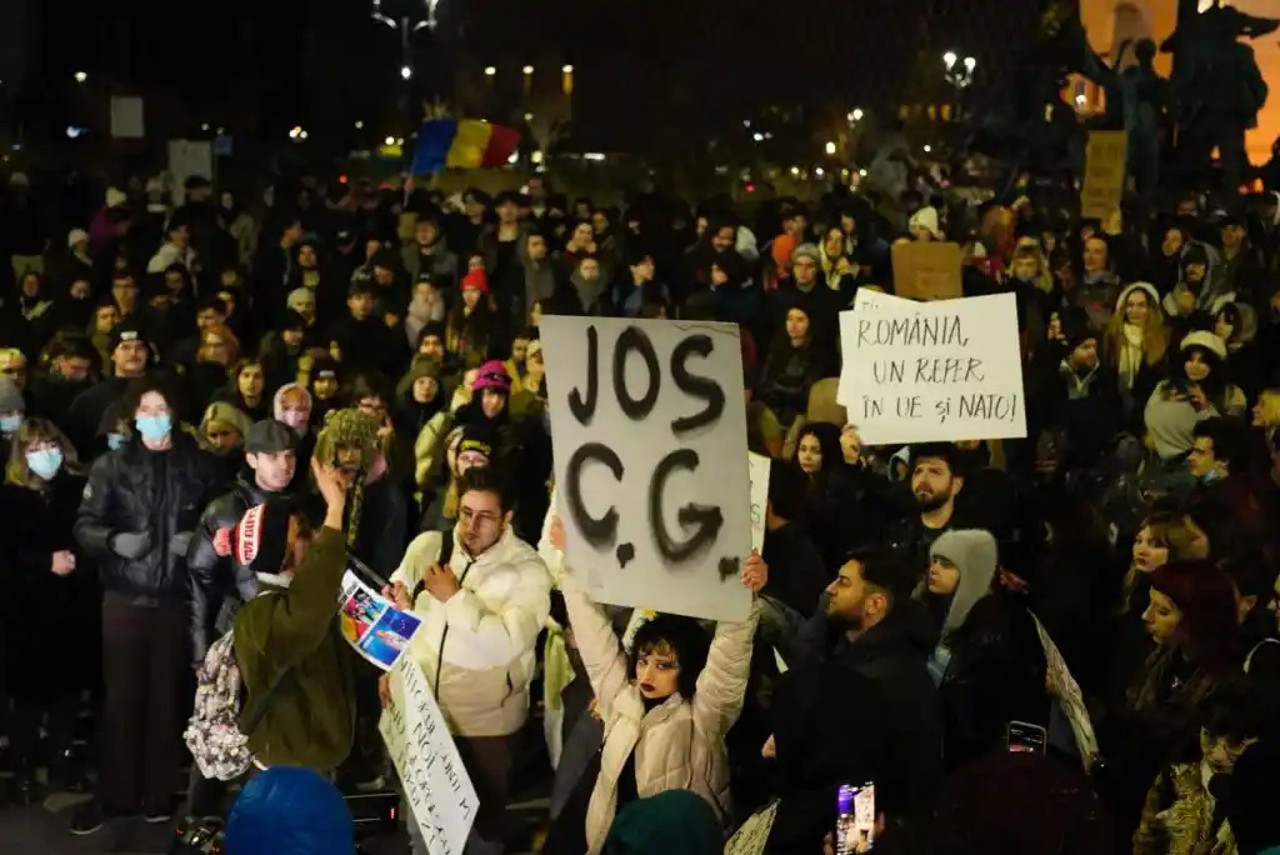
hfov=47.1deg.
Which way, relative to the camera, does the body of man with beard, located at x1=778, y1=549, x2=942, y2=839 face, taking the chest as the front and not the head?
to the viewer's left

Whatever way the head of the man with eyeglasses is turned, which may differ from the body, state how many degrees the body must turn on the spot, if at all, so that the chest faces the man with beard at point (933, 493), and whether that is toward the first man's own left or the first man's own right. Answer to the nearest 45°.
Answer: approximately 135° to the first man's own left

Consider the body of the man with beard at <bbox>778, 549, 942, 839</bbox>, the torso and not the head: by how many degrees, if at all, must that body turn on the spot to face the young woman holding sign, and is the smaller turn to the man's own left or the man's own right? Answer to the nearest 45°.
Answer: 0° — they already face them

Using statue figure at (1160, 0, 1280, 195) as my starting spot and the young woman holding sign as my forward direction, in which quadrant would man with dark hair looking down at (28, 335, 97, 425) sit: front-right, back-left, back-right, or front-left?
front-right

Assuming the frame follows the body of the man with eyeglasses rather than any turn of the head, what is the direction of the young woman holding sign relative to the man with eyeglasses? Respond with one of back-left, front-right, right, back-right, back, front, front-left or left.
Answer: left

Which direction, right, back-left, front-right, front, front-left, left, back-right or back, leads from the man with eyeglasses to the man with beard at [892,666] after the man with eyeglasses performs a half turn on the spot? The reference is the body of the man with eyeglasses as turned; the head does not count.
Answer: right

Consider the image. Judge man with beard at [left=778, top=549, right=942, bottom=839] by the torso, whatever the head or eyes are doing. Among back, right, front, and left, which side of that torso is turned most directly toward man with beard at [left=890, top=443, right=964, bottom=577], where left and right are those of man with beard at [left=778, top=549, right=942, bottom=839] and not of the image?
right

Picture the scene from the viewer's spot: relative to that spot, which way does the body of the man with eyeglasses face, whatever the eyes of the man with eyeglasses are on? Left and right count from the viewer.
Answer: facing the viewer and to the left of the viewer

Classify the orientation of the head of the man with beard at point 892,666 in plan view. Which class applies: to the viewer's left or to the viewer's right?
to the viewer's left

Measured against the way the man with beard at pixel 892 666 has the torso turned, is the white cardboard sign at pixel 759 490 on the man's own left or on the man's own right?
on the man's own right

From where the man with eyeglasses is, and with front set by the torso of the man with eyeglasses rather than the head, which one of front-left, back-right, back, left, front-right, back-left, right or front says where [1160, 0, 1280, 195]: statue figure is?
back

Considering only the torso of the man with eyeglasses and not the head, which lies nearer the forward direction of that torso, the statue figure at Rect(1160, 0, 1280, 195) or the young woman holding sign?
the young woman holding sign

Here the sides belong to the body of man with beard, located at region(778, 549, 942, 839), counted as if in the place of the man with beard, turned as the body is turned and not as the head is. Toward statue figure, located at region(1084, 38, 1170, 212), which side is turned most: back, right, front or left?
right
